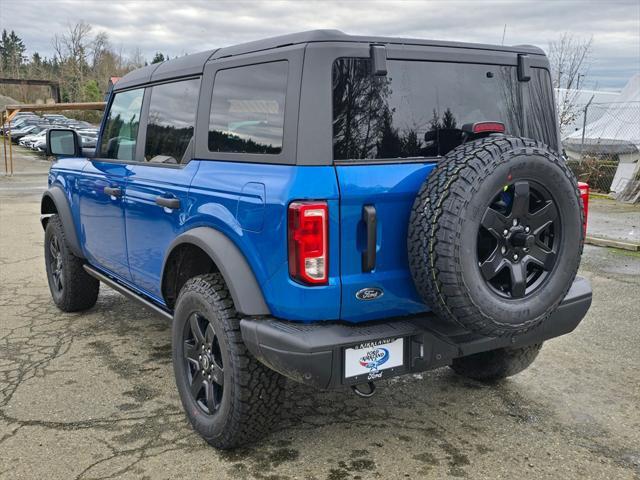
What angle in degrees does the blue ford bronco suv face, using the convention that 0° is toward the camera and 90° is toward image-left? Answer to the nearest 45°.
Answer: approximately 135°

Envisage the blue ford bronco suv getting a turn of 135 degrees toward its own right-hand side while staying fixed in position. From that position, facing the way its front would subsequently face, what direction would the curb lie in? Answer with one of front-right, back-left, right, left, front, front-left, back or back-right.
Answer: front-left

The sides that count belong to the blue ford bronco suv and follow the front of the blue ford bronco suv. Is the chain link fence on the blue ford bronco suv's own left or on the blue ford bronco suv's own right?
on the blue ford bronco suv's own right
